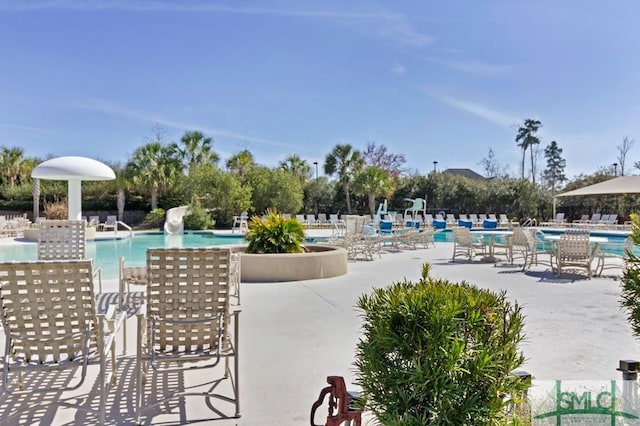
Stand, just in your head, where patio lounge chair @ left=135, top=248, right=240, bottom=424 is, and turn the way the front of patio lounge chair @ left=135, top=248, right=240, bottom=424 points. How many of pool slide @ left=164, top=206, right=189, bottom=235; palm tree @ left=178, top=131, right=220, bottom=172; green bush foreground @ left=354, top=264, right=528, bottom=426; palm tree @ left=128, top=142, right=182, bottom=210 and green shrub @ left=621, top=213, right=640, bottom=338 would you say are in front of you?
3

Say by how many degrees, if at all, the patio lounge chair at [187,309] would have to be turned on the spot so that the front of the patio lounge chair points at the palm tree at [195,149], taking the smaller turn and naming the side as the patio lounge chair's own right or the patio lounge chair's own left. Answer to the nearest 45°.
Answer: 0° — it already faces it

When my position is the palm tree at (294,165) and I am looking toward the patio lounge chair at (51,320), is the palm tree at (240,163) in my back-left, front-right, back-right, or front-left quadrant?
front-right

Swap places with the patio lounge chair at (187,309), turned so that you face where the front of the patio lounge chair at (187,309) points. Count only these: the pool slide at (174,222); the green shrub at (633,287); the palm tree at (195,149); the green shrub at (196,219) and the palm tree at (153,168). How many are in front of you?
4

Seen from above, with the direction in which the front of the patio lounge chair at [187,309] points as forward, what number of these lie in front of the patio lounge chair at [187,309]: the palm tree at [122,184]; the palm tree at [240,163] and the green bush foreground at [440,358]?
2

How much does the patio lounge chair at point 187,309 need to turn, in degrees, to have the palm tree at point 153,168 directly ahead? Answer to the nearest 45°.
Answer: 0° — it already faces it

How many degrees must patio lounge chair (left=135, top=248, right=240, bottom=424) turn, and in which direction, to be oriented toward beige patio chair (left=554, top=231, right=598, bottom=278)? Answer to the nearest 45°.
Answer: approximately 45° to its right

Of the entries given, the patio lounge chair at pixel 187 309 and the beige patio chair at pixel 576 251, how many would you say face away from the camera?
2

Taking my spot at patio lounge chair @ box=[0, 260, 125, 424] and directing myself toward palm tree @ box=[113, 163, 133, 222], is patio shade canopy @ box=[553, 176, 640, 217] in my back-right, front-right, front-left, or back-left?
front-right

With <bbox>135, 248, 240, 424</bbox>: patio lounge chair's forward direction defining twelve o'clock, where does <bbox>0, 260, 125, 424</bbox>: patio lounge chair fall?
<bbox>0, 260, 125, 424</bbox>: patio lounge chair is roughly at 9 o'clock from <bbox>135, 248, 240, 424</bbox>: patio lounge chair.

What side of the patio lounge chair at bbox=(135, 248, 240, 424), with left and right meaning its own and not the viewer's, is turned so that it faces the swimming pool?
front

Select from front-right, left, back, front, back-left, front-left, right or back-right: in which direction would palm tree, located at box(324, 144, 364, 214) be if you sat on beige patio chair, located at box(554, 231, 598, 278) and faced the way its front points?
front-left

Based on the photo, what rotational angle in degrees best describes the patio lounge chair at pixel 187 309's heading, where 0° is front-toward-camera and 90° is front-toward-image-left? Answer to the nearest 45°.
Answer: approximately 180°

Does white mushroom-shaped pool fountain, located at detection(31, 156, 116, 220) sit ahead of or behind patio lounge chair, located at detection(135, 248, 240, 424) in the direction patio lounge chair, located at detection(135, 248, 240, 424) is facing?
ahead

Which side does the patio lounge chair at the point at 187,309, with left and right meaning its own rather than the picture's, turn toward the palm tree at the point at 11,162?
front

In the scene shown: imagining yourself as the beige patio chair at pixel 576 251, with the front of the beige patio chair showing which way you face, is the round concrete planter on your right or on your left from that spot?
on your left
